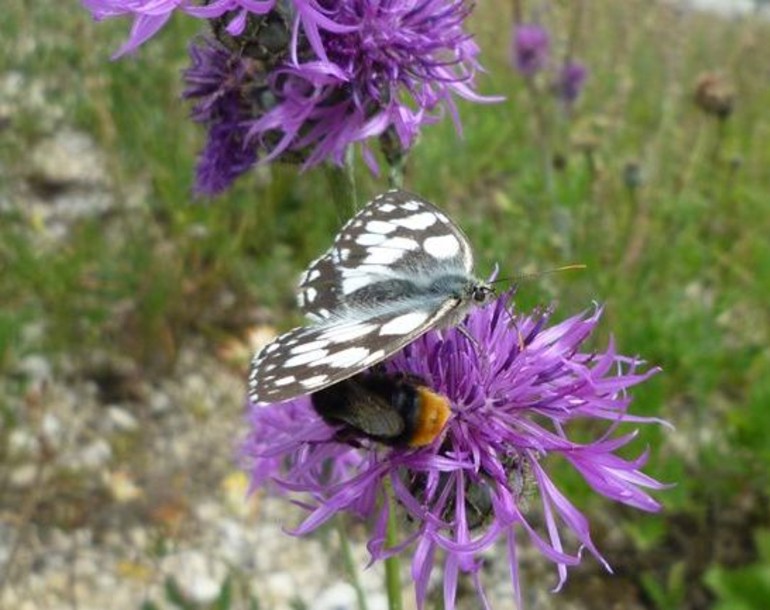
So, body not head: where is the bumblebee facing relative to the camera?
to the viewer's left

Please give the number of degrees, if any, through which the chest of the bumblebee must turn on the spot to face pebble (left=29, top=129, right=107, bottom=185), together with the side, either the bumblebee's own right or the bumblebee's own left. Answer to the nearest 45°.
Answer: approximately 90° to the bumblebee's own right

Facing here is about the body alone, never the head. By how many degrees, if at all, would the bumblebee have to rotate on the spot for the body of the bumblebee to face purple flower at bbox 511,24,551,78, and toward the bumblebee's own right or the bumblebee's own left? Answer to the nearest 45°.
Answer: approximately 90° to the bumblebee's own right

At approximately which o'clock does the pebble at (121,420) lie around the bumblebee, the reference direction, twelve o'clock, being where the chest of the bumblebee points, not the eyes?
The pebble is roughly at 2 o'clock from the bumblebee.

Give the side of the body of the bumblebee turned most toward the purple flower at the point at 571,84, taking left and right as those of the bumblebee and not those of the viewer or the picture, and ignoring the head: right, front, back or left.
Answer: right
